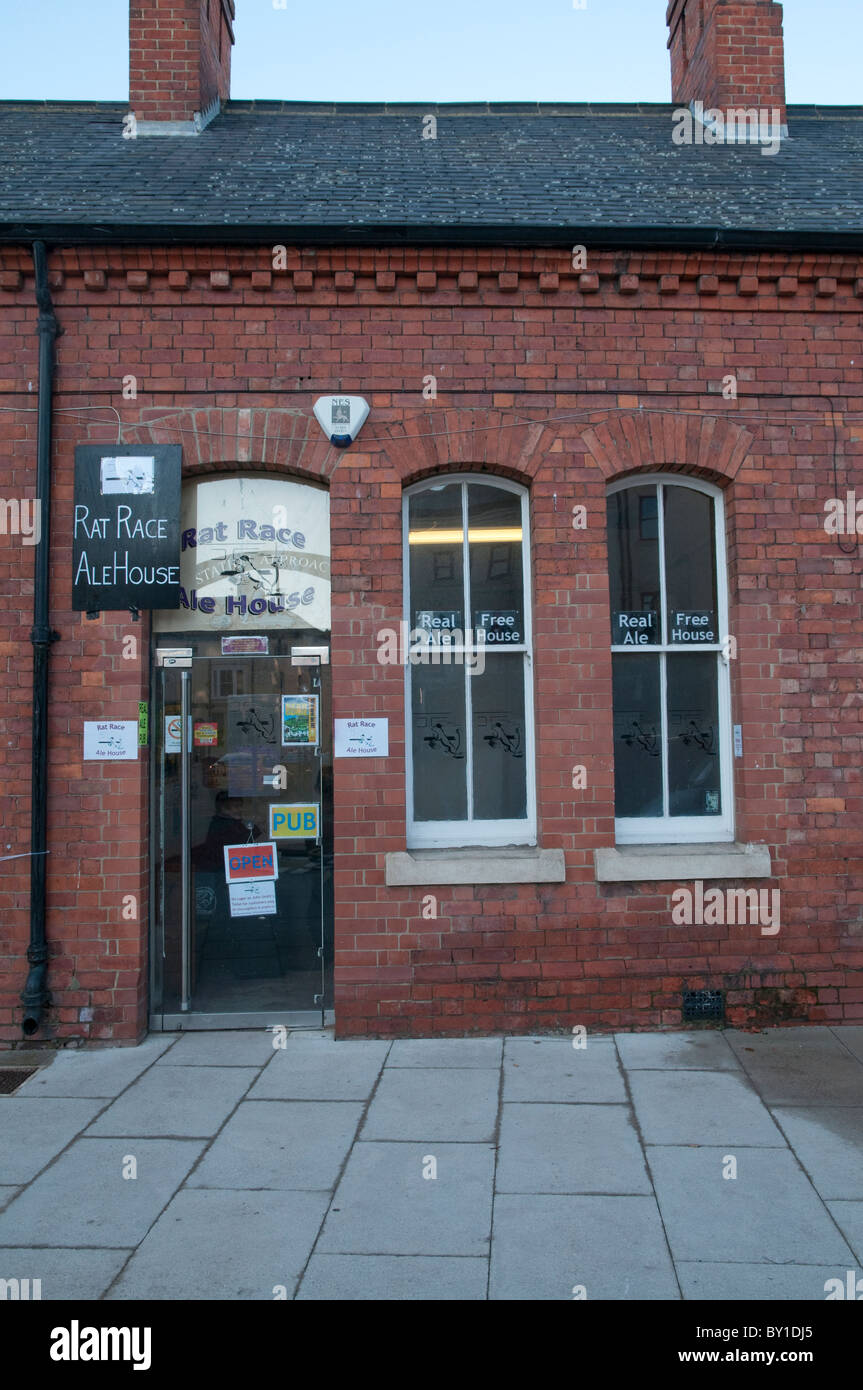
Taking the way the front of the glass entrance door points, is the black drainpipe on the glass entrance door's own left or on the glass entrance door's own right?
on the glass entrance door's own right

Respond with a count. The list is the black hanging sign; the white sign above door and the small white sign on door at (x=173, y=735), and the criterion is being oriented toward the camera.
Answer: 3

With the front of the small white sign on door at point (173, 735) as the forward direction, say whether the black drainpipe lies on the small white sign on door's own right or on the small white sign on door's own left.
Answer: on the small white sign on door's own right

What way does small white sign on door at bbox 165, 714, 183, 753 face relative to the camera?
toward the camera

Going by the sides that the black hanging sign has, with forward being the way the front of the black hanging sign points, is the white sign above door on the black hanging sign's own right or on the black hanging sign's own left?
on the black hanging sign's own left

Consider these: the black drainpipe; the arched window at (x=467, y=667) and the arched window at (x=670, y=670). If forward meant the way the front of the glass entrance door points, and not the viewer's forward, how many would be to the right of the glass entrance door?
1

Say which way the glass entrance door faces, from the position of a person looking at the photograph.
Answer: facing the viewer

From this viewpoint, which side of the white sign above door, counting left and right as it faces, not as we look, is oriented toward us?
front

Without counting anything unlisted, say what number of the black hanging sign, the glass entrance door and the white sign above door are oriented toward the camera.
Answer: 3
